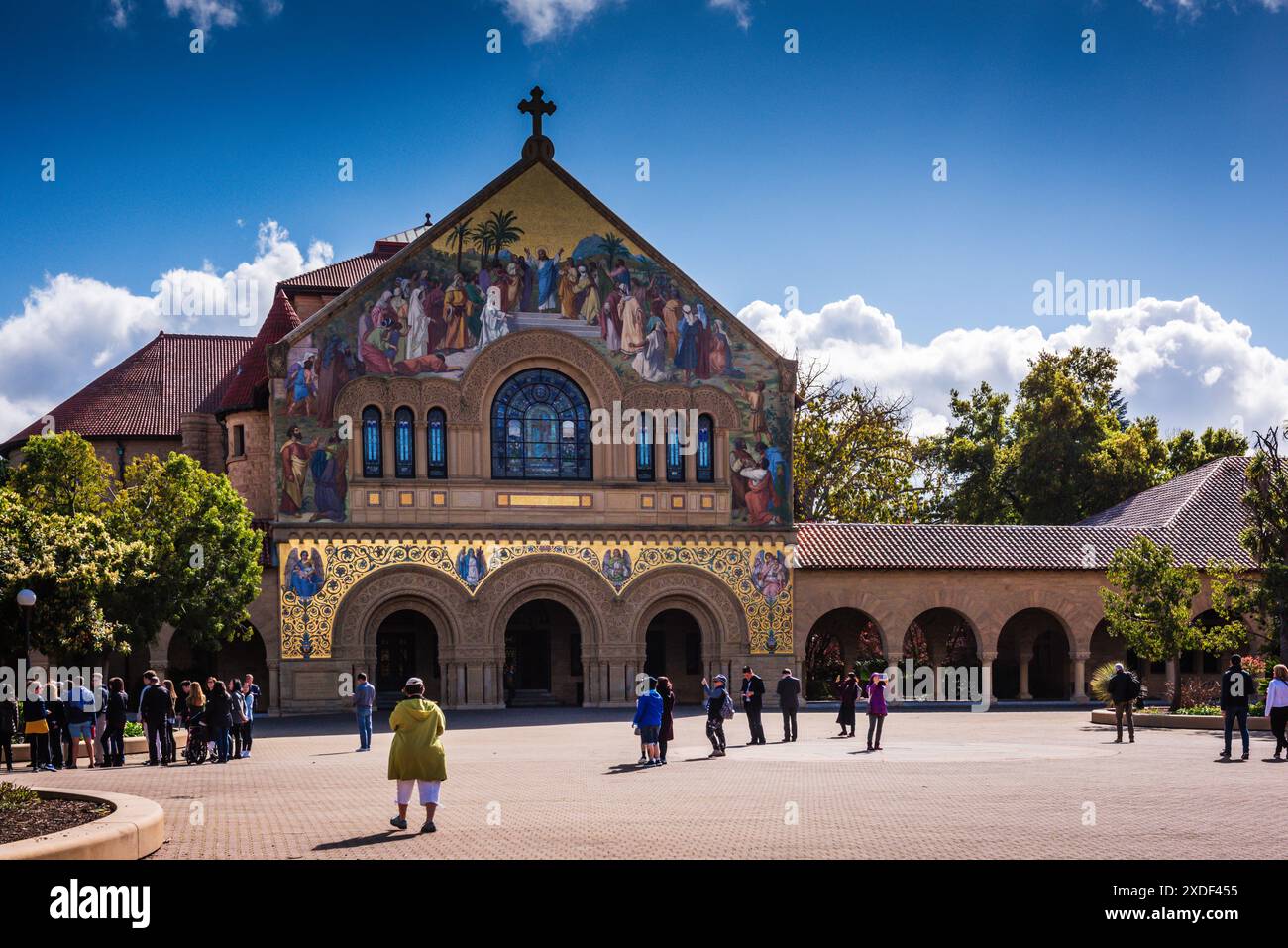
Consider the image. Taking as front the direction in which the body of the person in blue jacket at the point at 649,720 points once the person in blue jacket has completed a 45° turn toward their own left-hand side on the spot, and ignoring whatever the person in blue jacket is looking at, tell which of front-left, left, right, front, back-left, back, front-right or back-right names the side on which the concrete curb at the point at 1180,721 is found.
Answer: right

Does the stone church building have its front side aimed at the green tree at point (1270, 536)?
no

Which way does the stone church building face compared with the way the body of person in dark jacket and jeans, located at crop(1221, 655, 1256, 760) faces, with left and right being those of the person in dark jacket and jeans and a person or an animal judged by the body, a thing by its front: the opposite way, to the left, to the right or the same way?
the opposite way

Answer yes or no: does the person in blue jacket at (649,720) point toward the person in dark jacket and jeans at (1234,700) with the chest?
no

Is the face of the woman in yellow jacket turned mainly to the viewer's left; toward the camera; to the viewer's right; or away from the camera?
away from the camera

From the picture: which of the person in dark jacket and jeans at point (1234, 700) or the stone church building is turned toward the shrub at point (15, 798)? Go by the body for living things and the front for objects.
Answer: the stone church building

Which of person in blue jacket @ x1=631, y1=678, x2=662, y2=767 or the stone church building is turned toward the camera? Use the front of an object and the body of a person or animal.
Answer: the stone church building

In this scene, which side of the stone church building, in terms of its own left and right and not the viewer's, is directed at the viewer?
front

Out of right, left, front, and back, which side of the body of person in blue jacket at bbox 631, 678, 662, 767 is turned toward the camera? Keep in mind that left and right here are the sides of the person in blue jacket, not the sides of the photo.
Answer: back

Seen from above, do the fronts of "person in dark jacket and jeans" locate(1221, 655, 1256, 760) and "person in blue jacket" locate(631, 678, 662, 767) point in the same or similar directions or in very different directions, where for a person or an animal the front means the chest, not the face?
same or similar directions

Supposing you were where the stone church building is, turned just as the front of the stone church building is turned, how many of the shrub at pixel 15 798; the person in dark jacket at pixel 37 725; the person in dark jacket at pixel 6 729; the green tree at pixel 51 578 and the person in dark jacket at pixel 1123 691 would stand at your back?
0

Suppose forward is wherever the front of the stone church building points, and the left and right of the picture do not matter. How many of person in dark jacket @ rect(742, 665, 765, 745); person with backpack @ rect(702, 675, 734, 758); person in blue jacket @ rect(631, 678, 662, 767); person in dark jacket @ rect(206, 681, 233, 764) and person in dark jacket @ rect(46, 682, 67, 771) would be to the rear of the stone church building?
0

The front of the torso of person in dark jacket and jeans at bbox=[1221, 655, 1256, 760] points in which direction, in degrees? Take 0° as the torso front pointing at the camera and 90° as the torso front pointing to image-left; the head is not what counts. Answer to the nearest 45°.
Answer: approximately 180°

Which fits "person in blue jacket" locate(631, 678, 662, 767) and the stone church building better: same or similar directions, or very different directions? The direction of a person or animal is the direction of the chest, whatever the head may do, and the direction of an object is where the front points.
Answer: very different directions

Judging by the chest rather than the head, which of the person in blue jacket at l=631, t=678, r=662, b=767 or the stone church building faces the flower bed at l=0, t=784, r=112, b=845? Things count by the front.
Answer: the stone church building

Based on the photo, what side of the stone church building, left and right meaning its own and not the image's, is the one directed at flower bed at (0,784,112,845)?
front

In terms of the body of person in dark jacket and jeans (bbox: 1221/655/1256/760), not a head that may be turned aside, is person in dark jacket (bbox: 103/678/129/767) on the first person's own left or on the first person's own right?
on the first person's own left

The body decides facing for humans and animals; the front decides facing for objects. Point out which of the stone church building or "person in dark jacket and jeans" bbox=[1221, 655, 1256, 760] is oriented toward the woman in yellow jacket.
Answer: the stone church building
